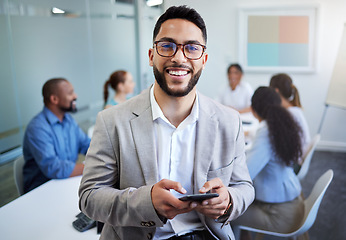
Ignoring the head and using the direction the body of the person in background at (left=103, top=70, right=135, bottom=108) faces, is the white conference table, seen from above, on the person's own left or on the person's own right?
on the person's own right

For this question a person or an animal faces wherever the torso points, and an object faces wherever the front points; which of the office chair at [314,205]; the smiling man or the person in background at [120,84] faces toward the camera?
the smiling man

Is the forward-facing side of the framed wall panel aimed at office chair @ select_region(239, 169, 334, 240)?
yes

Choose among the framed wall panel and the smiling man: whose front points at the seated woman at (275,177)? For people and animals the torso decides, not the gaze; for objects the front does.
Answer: the framed wall panel

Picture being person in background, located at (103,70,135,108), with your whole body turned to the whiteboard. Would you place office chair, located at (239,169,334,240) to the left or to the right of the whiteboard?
right

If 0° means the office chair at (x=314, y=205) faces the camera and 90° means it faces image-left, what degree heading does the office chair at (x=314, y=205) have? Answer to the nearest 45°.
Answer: approximately 90°

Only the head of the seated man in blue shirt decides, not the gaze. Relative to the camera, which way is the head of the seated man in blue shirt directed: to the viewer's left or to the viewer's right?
to the viewer's right

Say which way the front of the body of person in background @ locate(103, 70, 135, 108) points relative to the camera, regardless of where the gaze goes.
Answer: to the viewer's right

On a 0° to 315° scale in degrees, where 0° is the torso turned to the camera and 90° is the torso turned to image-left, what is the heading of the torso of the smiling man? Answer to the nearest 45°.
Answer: approximately 0°

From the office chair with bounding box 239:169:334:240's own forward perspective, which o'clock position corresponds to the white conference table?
The white conference table is roughly at 11 o'clock from the office chair.

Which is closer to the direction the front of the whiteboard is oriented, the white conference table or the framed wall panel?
the white conference table

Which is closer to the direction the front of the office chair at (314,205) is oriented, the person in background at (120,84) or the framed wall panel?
the person in background

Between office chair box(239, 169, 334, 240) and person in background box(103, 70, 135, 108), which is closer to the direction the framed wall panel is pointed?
the office chair

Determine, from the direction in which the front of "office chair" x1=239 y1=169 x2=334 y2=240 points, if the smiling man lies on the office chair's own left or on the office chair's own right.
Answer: on the office chair's own left

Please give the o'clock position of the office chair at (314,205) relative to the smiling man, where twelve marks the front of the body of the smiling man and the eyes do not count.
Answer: The office chair is roughly at 8 o'clock from the smiling man.
